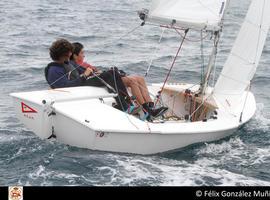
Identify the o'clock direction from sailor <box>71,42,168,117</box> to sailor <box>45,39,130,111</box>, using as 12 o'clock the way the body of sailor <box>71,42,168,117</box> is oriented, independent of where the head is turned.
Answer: sailor <box>45,39,130,111</box> is roughly at 6 o'clock from sailor <box>71,42,168,117</box>.

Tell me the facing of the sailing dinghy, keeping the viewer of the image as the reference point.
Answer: facing away from the viewer and to the right of the viewer

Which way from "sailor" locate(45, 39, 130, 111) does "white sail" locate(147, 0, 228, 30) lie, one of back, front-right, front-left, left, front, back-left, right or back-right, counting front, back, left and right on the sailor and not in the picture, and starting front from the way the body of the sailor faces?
front

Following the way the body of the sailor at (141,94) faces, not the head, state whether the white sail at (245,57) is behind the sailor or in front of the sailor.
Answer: in front

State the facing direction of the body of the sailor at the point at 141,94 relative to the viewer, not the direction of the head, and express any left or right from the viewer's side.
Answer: facing to the right of the viewer

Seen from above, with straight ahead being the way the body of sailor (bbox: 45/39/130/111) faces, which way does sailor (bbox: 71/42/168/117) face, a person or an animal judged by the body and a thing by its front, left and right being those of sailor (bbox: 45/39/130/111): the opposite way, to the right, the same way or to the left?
the same way

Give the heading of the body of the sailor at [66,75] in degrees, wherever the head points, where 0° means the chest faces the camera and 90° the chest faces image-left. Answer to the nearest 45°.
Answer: approximately 270°

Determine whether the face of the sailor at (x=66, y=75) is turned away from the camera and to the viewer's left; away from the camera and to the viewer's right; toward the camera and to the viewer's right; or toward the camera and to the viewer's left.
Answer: away from the camera and to the viewer's right

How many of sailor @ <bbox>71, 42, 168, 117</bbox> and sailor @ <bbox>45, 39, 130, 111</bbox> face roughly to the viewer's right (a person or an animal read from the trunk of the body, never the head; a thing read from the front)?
2

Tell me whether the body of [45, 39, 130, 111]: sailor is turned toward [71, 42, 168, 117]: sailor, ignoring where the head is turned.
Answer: yes
